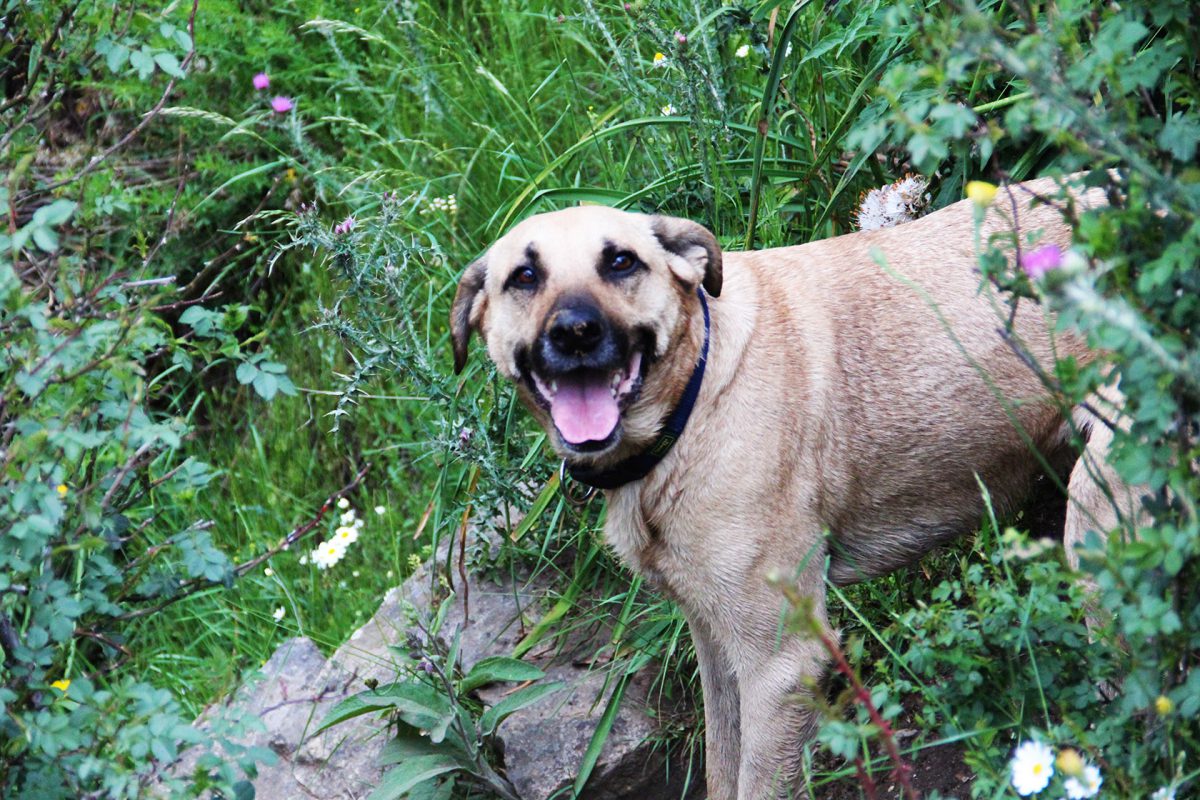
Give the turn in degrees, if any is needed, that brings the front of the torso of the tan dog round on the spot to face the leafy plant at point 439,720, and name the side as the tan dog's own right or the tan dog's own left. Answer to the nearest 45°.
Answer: approximately 45° to the tan dog's own right

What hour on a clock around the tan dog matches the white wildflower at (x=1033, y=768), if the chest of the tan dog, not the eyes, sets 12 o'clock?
The white wildflower is roughly at 10 o'clock from the tan dog.

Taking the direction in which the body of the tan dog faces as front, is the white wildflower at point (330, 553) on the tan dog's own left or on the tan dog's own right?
on the tan dog's own right

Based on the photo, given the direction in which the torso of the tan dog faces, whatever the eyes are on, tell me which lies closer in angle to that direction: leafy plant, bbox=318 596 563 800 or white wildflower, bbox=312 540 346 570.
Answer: the leafy plant

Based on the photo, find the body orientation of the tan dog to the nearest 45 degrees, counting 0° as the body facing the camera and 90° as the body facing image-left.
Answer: approximately 45°

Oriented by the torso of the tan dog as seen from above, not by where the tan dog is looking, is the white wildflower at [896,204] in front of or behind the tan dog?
behind

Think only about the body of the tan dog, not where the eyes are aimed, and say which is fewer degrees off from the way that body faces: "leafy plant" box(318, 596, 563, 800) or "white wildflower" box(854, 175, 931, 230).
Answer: the leafy plant

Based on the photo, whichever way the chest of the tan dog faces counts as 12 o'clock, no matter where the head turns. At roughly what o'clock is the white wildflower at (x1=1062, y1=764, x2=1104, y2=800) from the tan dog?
The white wildflower is roughly at 10 o'clock from the tan dog.
